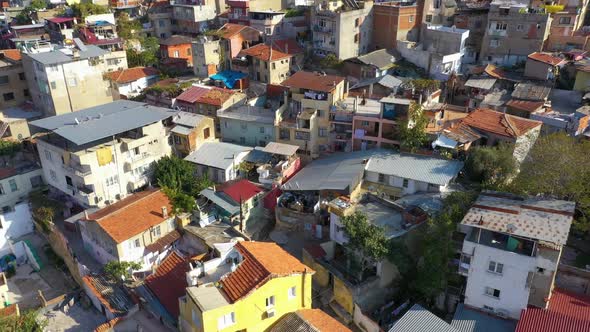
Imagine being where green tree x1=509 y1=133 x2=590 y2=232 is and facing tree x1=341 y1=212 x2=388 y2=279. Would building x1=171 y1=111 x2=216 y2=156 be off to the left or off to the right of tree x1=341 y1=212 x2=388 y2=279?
right

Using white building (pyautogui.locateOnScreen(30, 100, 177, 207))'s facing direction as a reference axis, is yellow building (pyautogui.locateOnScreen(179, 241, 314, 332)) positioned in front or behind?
in front

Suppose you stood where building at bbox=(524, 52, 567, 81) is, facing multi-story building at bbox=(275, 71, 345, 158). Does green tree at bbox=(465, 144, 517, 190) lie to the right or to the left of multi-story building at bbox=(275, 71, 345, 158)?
left
